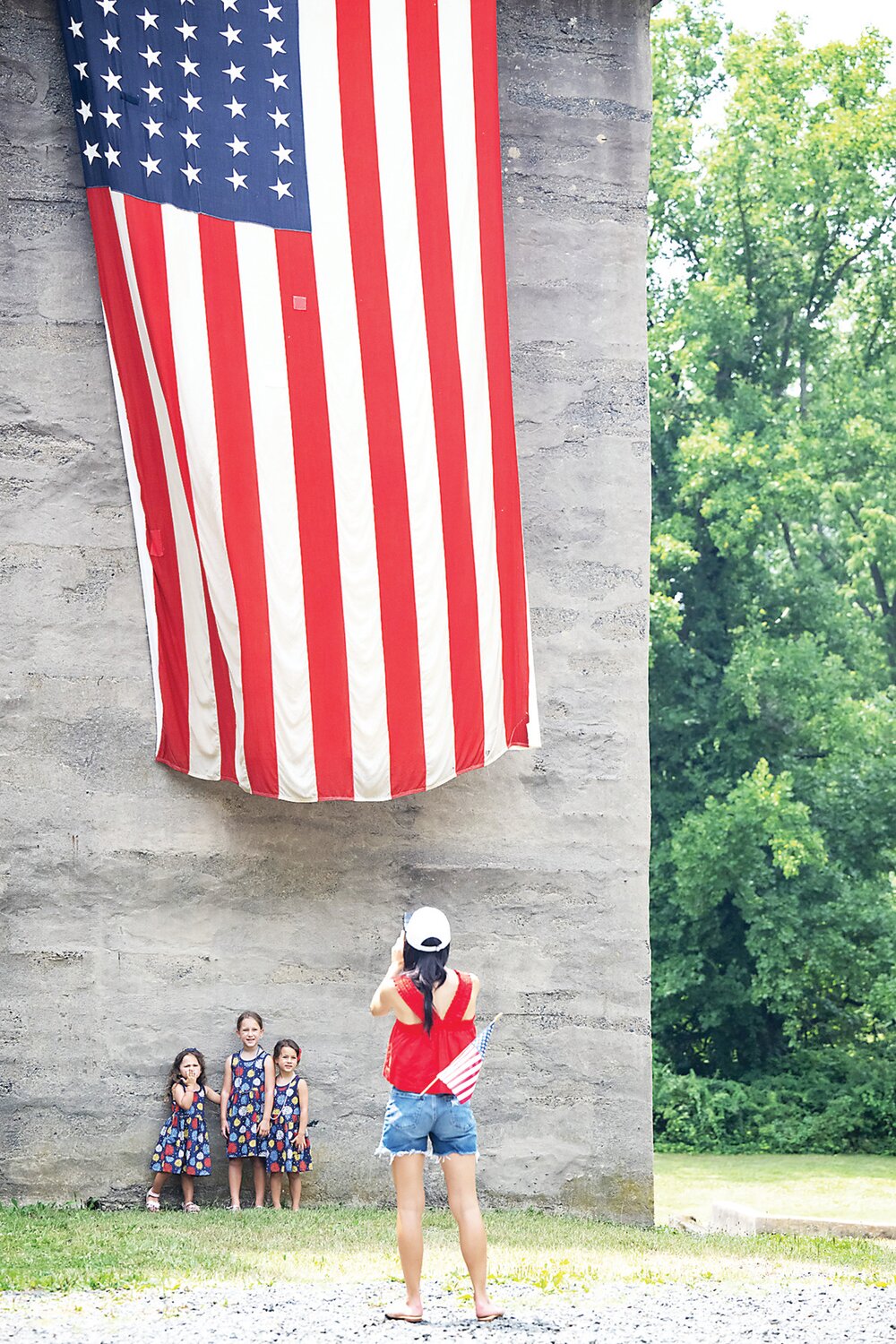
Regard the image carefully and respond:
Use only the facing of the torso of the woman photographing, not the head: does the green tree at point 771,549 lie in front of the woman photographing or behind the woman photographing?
in front

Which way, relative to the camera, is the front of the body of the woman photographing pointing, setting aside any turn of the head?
away from the camera

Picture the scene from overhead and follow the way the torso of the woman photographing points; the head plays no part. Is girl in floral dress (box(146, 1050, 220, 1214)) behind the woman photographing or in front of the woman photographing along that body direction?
in front

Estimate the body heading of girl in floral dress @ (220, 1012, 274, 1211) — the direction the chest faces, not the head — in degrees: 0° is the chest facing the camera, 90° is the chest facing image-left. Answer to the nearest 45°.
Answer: approximately 0°

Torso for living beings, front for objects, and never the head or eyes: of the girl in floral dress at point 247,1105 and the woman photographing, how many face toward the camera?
1

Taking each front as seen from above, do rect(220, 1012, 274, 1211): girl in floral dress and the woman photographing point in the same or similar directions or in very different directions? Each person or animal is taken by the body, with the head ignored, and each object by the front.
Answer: very different directions
